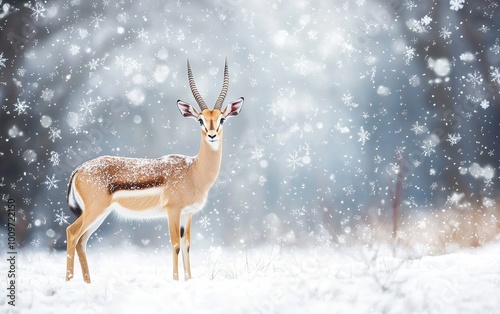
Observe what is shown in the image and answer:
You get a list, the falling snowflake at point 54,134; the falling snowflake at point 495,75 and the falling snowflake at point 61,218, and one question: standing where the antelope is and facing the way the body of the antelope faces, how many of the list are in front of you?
1

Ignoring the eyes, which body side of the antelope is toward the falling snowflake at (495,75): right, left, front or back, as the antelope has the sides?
front

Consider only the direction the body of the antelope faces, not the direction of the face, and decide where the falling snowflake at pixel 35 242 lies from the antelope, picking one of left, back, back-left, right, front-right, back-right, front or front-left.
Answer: back-left

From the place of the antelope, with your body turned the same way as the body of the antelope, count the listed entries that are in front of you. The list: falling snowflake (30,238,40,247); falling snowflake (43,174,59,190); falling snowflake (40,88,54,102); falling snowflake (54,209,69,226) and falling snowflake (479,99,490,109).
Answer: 1

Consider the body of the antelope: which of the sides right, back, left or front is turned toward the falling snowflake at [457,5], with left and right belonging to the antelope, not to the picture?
front

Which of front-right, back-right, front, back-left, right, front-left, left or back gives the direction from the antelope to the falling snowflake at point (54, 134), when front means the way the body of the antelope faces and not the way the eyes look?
back-left

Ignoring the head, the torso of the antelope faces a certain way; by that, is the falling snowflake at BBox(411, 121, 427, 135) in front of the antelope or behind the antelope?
in front

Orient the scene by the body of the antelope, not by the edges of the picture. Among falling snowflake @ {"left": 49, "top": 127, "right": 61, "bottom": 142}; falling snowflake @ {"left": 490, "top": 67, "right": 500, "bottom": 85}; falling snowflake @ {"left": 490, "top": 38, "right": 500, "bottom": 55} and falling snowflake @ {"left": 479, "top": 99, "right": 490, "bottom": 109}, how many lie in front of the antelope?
3

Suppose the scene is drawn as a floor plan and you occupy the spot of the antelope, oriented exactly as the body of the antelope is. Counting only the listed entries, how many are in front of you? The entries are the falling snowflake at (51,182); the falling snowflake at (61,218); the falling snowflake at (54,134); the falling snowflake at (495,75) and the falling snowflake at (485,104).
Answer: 2

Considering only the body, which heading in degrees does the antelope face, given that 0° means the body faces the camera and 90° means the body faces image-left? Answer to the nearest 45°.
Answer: approximately 270°

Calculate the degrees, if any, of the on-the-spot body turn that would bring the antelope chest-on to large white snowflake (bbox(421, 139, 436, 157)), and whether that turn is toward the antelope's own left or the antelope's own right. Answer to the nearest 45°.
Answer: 0° — it already faces it

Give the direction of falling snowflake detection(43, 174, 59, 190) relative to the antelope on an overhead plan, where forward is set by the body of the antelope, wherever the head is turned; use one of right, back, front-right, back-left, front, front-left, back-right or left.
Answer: back-left

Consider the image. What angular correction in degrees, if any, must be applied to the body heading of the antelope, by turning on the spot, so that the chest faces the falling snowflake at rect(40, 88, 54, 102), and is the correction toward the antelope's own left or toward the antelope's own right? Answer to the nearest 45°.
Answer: approximately 135° to the antelope's own left

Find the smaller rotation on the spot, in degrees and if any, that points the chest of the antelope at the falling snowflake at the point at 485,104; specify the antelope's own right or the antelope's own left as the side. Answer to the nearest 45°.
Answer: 0° — it already faces it

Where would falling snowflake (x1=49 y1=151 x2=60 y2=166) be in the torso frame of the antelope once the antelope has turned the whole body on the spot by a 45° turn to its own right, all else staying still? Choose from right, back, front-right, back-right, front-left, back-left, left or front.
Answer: back

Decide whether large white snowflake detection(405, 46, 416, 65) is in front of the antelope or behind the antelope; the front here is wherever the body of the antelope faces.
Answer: in front
